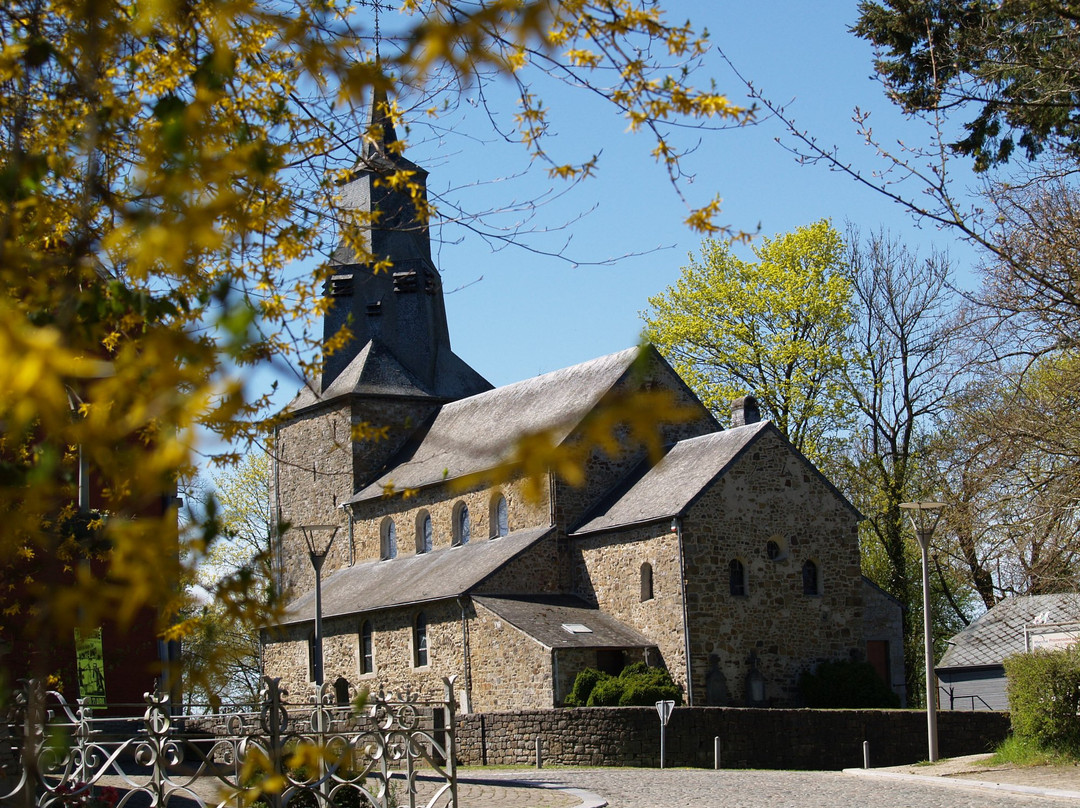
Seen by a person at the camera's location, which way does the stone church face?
facing away from the viewer and to the left of the viewer

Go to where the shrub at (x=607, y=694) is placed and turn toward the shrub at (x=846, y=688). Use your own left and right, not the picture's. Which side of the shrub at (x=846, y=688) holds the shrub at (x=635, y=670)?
left
